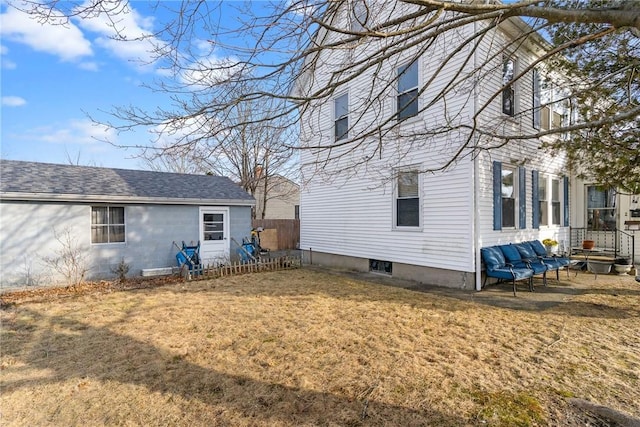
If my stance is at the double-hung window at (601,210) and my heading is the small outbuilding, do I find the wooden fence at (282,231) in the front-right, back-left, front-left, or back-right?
front-right

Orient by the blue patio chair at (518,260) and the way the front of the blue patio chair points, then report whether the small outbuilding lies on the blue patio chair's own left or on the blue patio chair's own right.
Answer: on the blue patio chair's own right

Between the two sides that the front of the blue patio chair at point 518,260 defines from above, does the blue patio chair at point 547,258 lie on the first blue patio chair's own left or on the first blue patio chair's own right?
on the first blue patio chair's own left

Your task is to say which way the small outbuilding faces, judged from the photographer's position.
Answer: facing the viewer and to the right of the viewer

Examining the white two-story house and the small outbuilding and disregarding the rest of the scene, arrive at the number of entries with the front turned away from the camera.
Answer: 0

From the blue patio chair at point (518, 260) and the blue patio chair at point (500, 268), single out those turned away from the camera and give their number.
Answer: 0

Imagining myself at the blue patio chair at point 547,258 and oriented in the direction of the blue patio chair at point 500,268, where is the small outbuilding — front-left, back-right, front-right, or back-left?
front-right

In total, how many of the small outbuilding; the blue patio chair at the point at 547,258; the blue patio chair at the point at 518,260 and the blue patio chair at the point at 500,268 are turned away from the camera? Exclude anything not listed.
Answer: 0
